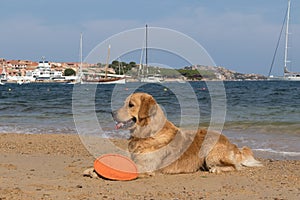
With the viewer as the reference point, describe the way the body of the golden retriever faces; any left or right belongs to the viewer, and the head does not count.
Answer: facing to the left of the viewer

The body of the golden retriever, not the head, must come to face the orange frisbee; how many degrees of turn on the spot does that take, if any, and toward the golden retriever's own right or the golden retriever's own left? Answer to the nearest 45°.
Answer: approximately 45° to the golden retriever's own left
